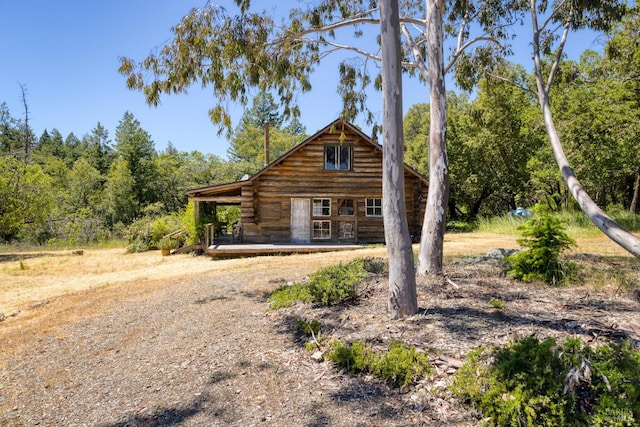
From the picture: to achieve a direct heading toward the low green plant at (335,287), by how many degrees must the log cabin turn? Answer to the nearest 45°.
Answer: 0° — it already faces it

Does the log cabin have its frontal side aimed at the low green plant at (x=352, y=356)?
yes

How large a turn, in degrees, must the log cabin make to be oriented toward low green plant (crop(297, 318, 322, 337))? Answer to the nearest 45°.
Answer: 0° — it already faces it

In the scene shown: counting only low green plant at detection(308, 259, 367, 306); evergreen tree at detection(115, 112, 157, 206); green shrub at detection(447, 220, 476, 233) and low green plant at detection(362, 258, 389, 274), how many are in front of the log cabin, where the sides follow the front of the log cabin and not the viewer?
2

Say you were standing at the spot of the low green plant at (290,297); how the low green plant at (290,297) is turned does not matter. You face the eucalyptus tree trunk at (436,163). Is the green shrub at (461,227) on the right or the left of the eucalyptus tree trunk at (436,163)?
left

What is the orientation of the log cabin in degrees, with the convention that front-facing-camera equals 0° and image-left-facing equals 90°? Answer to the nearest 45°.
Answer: approximately 0°

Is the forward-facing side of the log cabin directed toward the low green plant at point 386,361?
yes

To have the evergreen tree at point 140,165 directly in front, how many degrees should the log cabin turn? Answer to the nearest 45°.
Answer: approximately 135° to its right
